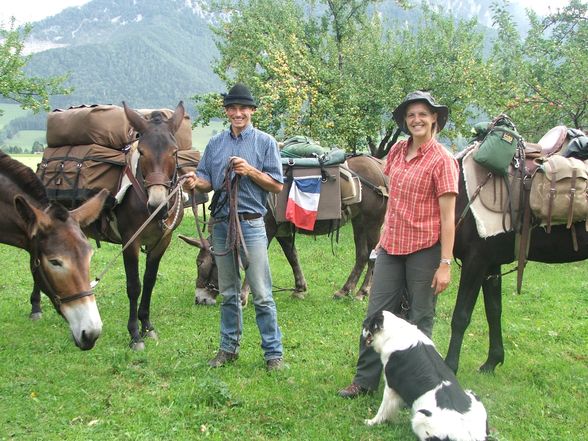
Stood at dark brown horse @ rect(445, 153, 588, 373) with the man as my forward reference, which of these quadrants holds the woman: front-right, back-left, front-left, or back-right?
front-left

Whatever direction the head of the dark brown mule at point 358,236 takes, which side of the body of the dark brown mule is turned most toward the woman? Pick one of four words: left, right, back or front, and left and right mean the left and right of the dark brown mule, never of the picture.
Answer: left

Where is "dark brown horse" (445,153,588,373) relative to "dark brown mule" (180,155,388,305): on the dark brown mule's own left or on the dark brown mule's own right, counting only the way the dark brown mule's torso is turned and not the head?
on the dark brown mule's own left

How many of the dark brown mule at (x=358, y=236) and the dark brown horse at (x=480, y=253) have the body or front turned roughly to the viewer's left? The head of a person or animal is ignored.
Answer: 2

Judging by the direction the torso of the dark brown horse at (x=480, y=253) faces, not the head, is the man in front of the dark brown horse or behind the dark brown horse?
in front

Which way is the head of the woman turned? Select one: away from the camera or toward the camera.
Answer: toward the camera

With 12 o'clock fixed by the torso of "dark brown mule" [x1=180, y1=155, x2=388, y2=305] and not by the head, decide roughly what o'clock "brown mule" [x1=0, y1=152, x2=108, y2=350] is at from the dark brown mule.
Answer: The brown mule is roughly at 10 o'clock from the dark brown mule.

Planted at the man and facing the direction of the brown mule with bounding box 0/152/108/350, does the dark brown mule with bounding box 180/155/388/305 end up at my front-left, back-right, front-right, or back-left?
back-right

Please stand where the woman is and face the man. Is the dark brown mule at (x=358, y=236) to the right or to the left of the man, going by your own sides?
right

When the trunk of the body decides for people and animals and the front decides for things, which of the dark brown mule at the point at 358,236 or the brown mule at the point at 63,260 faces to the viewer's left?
the dark brown mule

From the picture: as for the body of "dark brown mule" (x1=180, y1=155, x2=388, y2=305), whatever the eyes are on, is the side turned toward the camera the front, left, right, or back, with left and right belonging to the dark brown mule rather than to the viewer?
left
